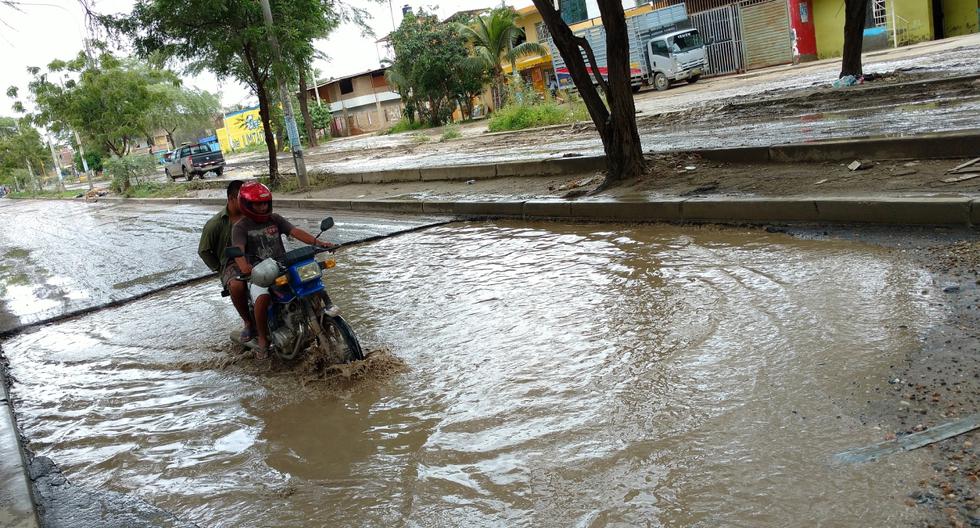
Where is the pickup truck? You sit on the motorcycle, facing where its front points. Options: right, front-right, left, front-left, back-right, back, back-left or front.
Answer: back-left

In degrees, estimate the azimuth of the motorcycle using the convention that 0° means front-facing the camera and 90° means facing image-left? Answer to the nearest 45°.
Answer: approximately 315°

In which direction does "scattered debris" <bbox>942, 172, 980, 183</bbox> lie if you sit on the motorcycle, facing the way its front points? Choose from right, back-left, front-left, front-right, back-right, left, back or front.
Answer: front-left

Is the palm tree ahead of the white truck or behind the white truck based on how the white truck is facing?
behind

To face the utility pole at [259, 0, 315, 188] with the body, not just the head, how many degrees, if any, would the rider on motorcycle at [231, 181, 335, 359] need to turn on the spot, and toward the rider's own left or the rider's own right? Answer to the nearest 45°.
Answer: approximately 135° to the rider's own left

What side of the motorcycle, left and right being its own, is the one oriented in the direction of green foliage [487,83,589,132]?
left

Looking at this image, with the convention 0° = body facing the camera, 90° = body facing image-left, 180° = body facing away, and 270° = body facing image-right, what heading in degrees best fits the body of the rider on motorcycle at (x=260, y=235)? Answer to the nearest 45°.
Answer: approximately 315°

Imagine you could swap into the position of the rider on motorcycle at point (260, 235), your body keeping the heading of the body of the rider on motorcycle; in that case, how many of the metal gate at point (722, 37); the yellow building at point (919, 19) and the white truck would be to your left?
3

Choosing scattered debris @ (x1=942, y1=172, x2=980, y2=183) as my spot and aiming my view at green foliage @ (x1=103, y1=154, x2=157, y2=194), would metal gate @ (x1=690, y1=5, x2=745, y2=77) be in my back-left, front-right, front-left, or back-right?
front-right

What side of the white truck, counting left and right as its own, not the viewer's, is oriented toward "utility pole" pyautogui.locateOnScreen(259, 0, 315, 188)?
right

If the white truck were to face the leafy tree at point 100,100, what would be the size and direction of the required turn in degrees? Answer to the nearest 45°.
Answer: approximately 135° to its right

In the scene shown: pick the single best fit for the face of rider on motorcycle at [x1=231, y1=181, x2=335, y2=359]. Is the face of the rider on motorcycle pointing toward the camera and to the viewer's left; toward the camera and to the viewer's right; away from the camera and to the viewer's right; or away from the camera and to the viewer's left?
toward the camera and to the viewer's right

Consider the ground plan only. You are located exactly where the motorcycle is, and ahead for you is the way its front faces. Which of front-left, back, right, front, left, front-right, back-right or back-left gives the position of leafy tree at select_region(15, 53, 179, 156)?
back-left

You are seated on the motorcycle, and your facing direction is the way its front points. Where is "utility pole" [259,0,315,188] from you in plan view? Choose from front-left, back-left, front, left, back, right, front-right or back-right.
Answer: back-left

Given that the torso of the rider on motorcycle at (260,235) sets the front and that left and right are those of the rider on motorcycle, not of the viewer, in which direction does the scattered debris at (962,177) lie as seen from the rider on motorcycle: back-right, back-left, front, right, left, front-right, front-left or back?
front-left

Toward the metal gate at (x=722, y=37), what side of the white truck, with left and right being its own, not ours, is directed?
left
